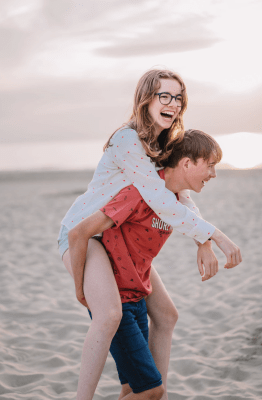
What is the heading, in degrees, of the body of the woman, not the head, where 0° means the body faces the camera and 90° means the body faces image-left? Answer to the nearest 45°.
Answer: approximately 270°

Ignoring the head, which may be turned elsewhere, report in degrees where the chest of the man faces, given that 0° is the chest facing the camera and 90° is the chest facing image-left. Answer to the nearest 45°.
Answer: approximately 270°

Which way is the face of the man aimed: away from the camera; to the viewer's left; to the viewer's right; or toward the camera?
to the viewer's right

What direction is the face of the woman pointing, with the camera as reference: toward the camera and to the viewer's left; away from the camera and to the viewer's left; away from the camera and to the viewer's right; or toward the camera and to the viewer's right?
toward the camera and to the viewer's right
